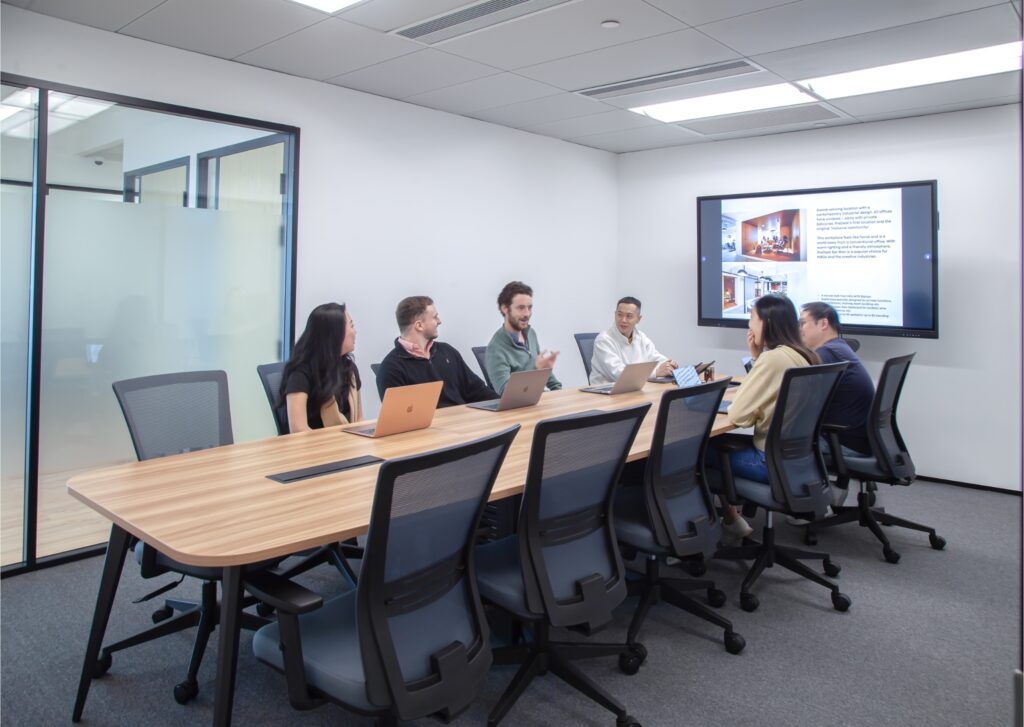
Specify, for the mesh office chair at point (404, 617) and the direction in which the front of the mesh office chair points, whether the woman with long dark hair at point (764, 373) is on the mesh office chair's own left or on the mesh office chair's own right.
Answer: on the mesh office chair's own right

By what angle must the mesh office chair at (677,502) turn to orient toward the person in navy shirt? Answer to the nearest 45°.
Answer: approximately 90° to its right

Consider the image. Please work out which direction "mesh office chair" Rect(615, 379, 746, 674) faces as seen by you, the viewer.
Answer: facing away from the viewer and to the left of the viewer

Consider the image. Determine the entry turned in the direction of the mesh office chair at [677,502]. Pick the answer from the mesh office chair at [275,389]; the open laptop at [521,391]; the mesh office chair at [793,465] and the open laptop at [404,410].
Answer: the mesh office chair at [275,389]

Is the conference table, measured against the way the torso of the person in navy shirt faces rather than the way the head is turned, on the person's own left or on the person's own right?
on the person's own left

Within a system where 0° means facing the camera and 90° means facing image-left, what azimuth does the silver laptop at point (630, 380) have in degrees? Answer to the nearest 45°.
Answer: approximately 135°
